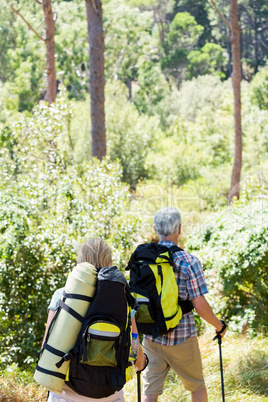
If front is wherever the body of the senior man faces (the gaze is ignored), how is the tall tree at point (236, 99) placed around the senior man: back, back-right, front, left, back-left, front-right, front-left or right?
front-left

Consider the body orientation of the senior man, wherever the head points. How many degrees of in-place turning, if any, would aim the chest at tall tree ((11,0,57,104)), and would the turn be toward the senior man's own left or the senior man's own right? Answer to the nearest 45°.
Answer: approximately 45° to the senior man's own left

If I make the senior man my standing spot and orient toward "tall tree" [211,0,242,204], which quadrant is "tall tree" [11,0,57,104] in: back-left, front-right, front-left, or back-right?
front-left

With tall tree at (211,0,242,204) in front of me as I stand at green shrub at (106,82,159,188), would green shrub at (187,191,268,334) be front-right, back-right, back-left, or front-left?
front-right

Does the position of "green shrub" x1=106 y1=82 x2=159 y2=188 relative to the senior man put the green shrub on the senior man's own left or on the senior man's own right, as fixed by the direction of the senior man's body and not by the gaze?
on the senior man's own left

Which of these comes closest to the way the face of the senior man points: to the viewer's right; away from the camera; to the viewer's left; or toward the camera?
away from the camera

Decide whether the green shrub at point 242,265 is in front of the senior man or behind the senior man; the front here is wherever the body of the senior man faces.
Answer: in front

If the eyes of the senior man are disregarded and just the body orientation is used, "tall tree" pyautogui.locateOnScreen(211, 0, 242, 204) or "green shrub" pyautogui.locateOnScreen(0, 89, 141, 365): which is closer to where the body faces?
the tall tree

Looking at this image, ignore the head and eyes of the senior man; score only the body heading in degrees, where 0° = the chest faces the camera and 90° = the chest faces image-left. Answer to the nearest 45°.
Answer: approximately 225°

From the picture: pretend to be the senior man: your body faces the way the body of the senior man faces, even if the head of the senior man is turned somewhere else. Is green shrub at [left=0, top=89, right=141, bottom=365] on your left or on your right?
on your left
